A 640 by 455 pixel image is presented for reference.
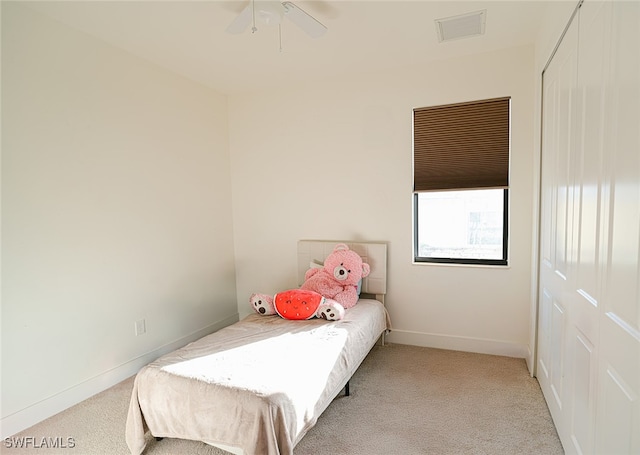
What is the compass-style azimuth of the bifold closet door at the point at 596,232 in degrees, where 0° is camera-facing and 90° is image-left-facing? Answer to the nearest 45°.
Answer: approximately 90°

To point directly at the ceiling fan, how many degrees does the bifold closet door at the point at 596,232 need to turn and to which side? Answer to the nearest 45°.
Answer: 0° — it already faces it

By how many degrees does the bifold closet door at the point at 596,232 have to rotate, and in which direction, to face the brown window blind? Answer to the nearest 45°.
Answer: approximately 45° to its right

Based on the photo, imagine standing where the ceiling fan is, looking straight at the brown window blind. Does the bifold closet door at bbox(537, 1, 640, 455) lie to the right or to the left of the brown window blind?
right

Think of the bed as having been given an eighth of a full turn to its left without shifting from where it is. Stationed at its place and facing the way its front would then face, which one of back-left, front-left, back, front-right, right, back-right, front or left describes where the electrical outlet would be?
back-right

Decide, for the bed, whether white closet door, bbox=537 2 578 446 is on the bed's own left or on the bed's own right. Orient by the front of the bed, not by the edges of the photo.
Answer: on the bed's own left

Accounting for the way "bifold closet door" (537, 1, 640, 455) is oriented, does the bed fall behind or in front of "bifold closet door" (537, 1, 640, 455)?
in front

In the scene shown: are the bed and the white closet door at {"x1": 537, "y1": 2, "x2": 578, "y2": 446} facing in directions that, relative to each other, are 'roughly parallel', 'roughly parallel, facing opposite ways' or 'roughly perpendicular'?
roughly perpendicular

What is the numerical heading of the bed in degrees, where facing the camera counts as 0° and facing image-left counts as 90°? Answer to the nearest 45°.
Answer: approximately 45°

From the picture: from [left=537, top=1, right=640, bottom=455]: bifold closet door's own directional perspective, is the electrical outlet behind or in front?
in front

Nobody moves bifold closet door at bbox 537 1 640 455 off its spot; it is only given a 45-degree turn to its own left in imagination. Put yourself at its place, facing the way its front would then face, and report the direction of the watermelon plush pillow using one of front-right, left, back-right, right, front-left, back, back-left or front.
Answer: front-right
